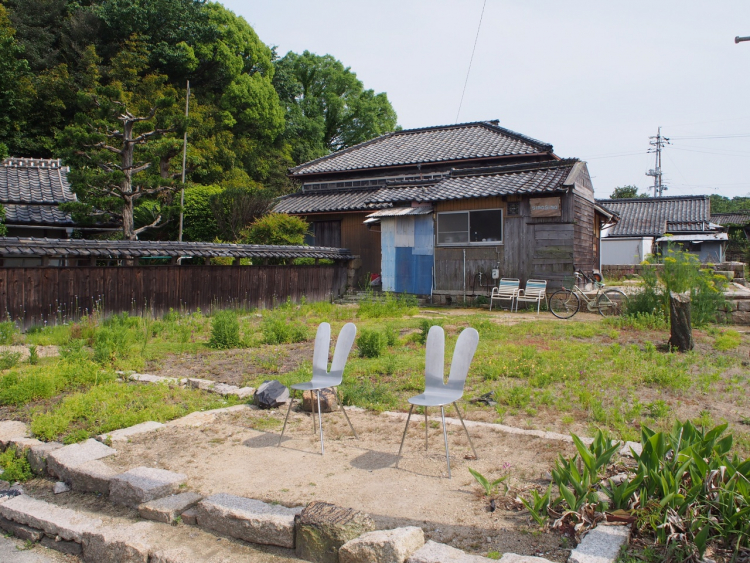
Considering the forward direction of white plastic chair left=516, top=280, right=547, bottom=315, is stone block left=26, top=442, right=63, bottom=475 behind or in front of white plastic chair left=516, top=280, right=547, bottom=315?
in front

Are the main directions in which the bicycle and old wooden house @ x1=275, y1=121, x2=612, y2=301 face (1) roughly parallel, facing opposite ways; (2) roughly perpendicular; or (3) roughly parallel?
roughly perpendicular

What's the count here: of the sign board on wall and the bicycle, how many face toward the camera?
1

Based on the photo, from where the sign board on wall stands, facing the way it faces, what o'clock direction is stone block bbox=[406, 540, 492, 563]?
The stone block is roughly at 12 o'clock from the sign board on wall.

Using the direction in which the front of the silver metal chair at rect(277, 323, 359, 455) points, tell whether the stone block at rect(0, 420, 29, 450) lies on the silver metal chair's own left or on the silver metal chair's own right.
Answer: on the silver metal chair's own right

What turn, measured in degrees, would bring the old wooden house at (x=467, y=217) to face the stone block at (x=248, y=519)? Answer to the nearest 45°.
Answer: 0° — it already faces it

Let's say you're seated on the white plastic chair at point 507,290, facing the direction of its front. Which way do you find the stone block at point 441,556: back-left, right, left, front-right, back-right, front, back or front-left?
front-left

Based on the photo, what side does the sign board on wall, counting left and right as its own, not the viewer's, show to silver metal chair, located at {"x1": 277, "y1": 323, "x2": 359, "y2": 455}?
front

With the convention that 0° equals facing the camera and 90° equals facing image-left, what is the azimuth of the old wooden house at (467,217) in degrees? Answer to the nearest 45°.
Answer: approximately 0°
